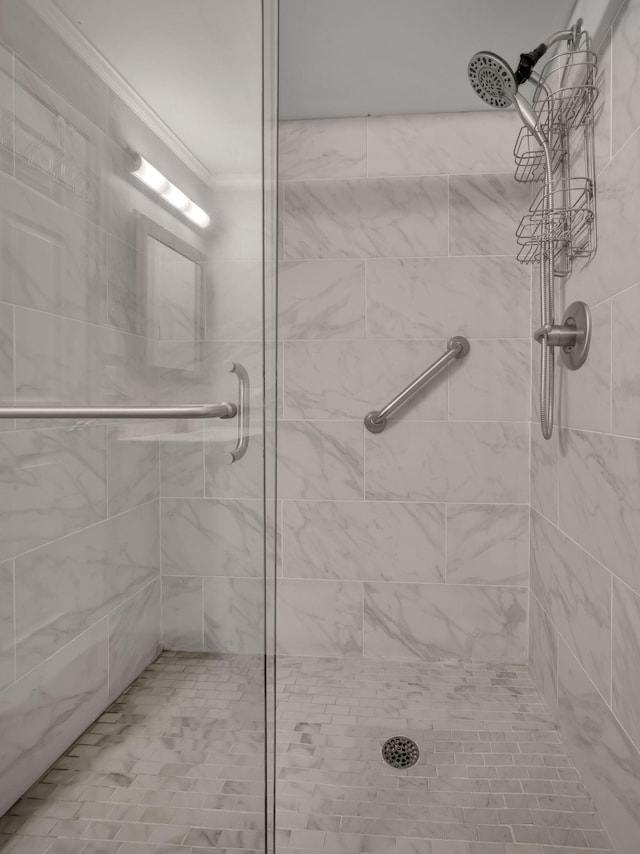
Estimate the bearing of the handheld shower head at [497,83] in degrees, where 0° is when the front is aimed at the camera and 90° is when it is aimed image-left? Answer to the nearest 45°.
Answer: approximately 45°
